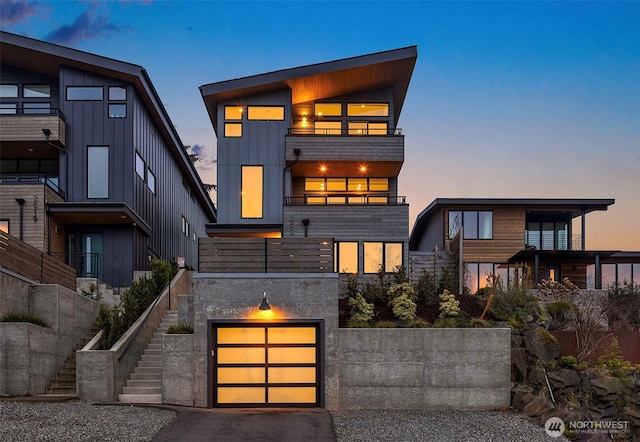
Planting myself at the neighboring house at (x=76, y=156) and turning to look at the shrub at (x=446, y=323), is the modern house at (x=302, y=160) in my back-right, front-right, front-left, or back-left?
front-left

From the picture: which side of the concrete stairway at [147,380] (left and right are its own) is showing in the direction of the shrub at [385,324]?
left

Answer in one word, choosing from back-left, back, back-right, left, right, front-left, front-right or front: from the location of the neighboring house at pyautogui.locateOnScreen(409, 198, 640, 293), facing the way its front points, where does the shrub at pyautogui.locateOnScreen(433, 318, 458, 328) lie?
front

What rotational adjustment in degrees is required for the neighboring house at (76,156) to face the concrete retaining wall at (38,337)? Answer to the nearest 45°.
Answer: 0° — it already faces it

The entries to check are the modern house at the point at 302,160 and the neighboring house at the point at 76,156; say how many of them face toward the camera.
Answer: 2

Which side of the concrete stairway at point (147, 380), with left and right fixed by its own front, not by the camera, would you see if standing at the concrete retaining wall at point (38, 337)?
right

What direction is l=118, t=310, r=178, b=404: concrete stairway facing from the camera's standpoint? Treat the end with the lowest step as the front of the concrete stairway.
toward the camera

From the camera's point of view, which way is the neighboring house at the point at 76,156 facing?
toward the camera

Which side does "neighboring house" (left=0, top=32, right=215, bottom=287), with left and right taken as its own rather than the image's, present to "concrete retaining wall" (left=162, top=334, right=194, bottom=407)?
front

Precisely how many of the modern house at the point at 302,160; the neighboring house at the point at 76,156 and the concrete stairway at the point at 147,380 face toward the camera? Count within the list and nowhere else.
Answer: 3

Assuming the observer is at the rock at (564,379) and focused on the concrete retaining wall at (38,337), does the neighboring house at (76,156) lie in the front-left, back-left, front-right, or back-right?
front-right

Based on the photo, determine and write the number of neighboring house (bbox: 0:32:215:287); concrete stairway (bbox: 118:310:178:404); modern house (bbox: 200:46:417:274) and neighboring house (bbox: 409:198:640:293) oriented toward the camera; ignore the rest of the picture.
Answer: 4
